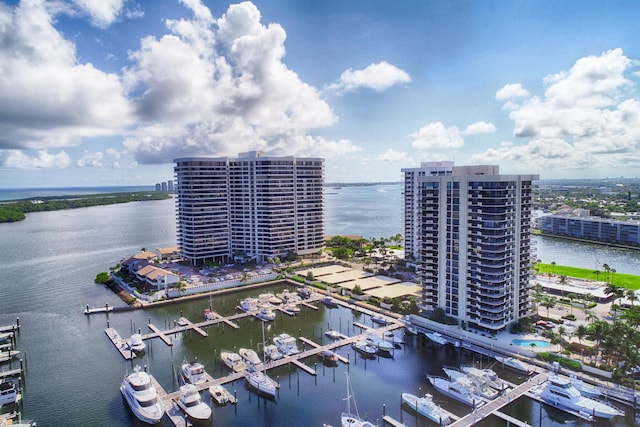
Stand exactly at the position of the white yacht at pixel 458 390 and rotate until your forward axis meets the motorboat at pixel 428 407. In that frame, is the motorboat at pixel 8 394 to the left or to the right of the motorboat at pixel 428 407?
right

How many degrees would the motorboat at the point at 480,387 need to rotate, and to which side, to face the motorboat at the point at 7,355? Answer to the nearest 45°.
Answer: approximately 45° to its left

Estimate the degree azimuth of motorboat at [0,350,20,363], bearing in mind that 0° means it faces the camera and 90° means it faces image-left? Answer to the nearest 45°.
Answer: approximately 270°

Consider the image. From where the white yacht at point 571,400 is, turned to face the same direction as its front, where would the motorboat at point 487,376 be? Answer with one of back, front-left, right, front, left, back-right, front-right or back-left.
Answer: back-right

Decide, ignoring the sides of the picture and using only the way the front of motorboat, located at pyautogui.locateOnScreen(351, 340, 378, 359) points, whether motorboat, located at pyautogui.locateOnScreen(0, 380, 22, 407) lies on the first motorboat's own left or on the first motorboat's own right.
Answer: on the first motorboat's own right
